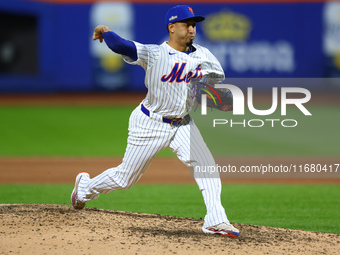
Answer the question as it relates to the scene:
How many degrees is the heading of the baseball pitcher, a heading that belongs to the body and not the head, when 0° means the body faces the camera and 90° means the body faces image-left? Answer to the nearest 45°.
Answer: approximately 315°
